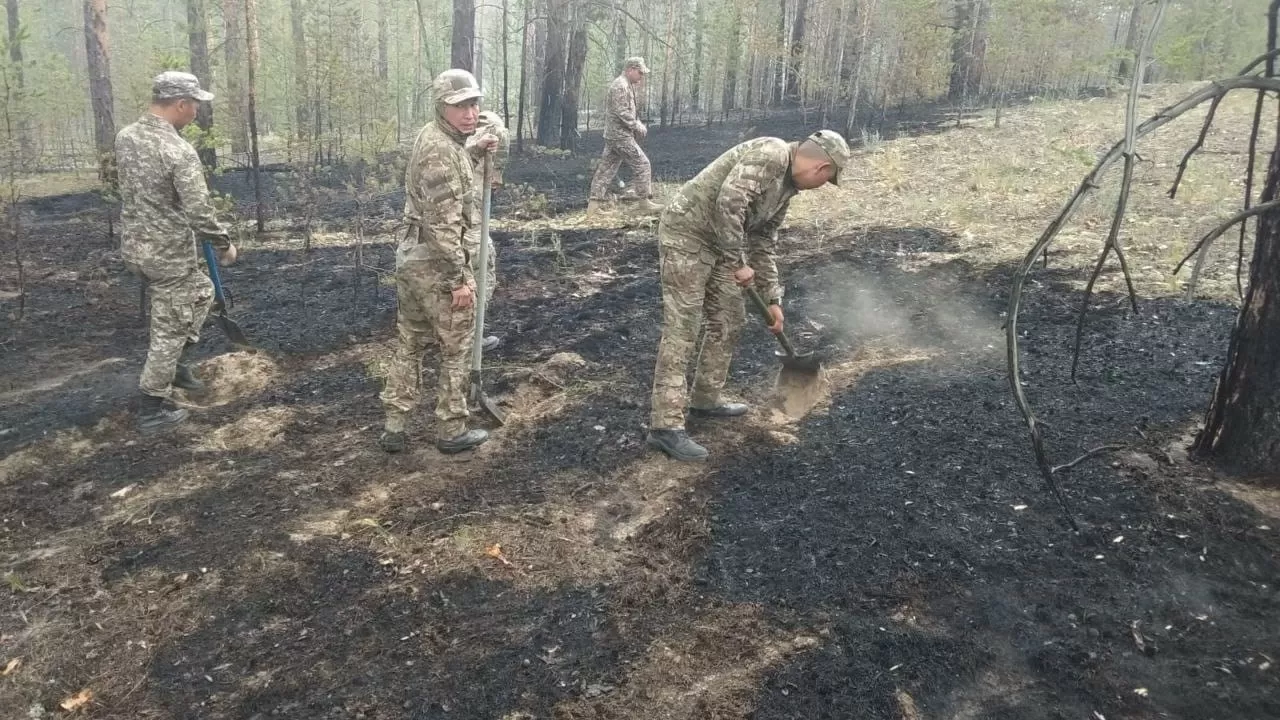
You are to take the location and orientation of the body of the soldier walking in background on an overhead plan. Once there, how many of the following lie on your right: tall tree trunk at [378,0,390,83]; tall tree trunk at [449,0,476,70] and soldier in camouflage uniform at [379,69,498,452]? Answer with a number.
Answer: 1

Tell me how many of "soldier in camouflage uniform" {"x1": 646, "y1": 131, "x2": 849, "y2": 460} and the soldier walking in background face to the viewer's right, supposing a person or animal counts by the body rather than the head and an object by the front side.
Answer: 2

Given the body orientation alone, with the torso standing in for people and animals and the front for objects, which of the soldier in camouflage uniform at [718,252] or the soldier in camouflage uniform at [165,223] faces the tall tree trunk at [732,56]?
the soldier in camouflage uniform at [165,223]

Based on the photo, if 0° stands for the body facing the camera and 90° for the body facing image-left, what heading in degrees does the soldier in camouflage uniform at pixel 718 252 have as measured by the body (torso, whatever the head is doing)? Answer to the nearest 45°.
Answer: approximately 270°

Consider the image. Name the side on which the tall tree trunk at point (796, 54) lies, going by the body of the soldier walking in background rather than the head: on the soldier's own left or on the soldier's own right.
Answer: on the soldier's own left

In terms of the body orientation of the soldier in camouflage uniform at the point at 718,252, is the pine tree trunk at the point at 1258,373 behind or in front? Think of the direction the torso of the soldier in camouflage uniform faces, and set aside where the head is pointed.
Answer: in front

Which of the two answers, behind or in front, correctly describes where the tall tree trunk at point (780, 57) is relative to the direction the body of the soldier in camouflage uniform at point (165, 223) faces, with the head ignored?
in front

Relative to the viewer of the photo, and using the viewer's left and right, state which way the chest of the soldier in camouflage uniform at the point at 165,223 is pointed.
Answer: facing away from the viewer and to the right of the viewer

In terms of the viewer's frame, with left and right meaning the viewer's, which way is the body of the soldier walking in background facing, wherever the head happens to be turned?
facing to the right of the viewer

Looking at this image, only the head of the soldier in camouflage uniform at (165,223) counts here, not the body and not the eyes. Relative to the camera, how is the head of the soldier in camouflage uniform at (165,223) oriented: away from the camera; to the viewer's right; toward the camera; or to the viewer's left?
to the viewer's right

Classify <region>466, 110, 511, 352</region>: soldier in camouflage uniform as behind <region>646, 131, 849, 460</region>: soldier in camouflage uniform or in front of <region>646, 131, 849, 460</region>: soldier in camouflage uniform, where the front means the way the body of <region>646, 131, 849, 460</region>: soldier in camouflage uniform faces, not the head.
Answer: behind

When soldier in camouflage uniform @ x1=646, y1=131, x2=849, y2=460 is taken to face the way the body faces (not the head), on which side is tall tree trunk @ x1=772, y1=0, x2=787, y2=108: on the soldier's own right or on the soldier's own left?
on the soldier's own left
